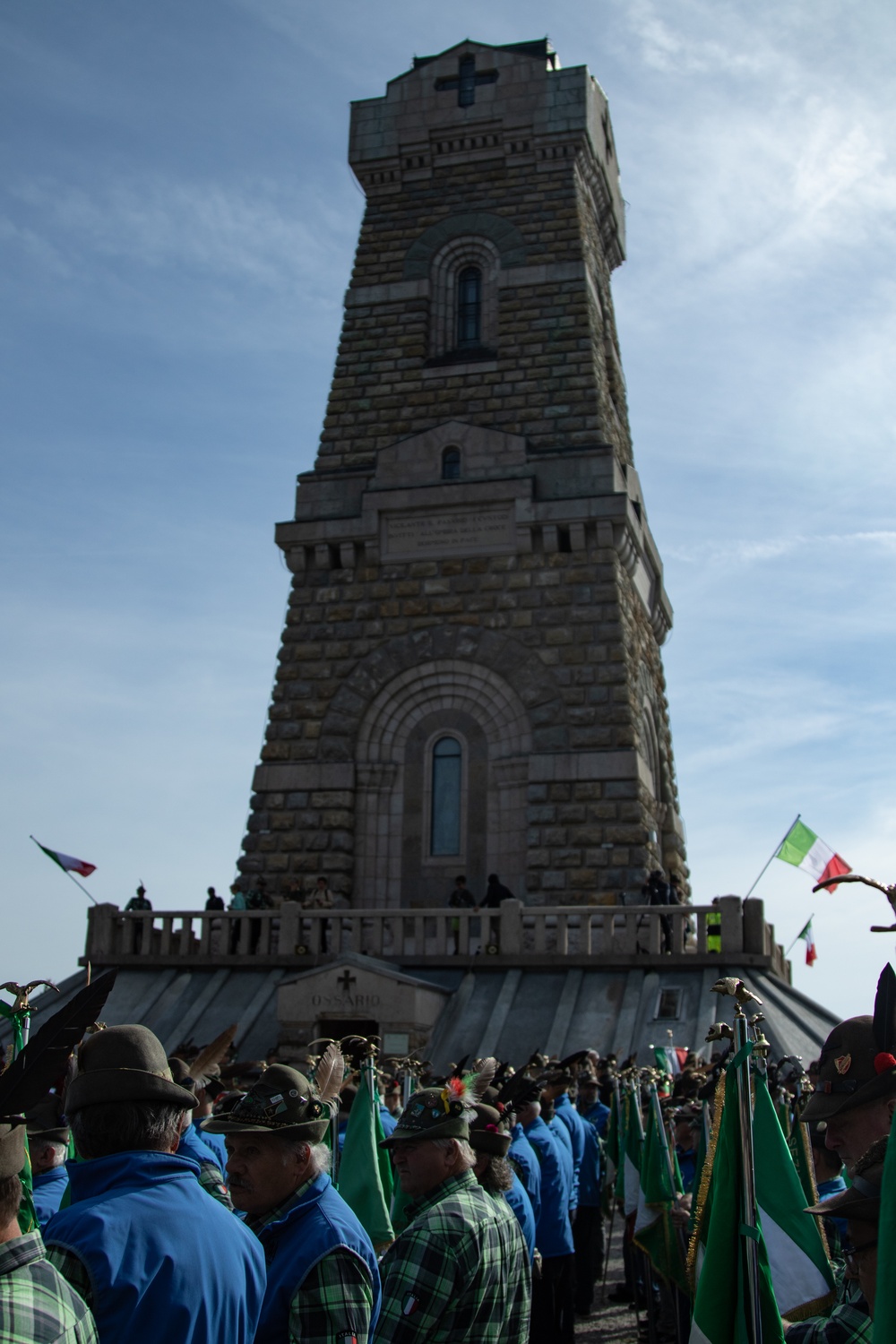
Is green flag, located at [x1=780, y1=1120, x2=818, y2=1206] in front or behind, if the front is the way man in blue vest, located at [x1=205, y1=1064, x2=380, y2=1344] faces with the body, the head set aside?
behind

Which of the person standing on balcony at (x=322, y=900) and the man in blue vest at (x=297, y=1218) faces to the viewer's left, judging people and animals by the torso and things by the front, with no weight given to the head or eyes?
the man in blue vest

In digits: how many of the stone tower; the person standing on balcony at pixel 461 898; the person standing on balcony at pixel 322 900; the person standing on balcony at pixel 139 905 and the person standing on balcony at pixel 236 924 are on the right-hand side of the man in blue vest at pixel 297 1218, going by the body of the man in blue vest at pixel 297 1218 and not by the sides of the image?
5

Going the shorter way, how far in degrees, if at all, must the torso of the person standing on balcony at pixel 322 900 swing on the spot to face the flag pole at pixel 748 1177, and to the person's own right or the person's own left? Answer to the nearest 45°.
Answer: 0° — they already face it

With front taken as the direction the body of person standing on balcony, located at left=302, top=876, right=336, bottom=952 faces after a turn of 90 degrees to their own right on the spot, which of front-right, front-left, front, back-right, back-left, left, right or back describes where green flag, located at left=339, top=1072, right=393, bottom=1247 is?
left

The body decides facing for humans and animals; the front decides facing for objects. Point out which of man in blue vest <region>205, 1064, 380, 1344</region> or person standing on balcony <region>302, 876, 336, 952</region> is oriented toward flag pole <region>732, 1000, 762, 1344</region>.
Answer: the person standing on balcony

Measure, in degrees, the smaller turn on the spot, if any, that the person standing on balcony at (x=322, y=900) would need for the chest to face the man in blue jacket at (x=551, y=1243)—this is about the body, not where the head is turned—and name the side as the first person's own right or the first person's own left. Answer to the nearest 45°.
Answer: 0° — they already face them

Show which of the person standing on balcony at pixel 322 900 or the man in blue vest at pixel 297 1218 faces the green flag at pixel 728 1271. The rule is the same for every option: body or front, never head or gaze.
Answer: the person standing on balcony

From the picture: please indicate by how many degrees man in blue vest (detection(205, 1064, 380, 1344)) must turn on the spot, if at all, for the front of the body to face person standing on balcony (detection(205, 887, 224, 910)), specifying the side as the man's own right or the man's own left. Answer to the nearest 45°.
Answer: approximately 90° to the man's own right

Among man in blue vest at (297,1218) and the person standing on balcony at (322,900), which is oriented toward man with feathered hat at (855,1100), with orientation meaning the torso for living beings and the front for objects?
the person standing on balcony

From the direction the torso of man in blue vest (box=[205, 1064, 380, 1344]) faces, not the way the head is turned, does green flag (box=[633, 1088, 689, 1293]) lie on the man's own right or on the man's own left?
on the man's own right

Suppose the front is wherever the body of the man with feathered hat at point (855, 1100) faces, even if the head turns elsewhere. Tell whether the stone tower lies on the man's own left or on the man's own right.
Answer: on the man's own right

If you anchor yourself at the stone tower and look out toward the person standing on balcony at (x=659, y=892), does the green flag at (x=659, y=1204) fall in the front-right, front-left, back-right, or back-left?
front-right

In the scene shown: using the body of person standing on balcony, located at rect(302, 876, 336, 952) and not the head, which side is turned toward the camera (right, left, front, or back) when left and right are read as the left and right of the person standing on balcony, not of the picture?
front

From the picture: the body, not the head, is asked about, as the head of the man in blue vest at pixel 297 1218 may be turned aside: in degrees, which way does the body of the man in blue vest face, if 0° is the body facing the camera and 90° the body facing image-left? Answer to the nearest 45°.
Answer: approximately 90°
